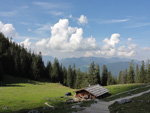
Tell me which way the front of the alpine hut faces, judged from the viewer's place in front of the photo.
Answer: facing the viewer and to the left of the viewer
